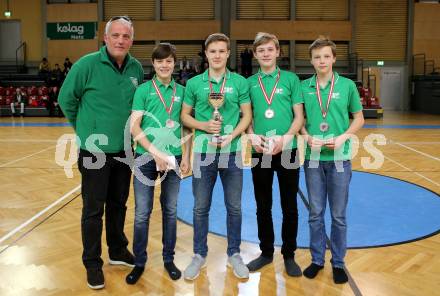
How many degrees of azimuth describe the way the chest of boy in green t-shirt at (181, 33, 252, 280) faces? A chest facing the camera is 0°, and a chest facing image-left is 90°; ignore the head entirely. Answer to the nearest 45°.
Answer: approximately 0°

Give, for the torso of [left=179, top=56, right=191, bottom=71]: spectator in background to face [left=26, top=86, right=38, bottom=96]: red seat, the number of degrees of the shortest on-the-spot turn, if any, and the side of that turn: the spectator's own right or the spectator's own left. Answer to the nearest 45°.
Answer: approximately 90° to the spectator's own right

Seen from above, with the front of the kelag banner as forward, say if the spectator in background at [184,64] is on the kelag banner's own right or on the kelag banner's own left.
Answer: on the kelag banner's own left

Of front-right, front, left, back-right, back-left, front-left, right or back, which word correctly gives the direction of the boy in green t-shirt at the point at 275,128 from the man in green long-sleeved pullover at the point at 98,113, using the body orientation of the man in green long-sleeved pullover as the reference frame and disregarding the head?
front-left

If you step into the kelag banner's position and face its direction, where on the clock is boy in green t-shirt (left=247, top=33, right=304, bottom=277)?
The boy in green t-shirt is roughly at 12 o'clock from the kelag banner.

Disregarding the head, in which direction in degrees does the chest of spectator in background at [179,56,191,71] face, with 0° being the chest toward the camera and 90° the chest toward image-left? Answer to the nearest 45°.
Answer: approximately 0°
